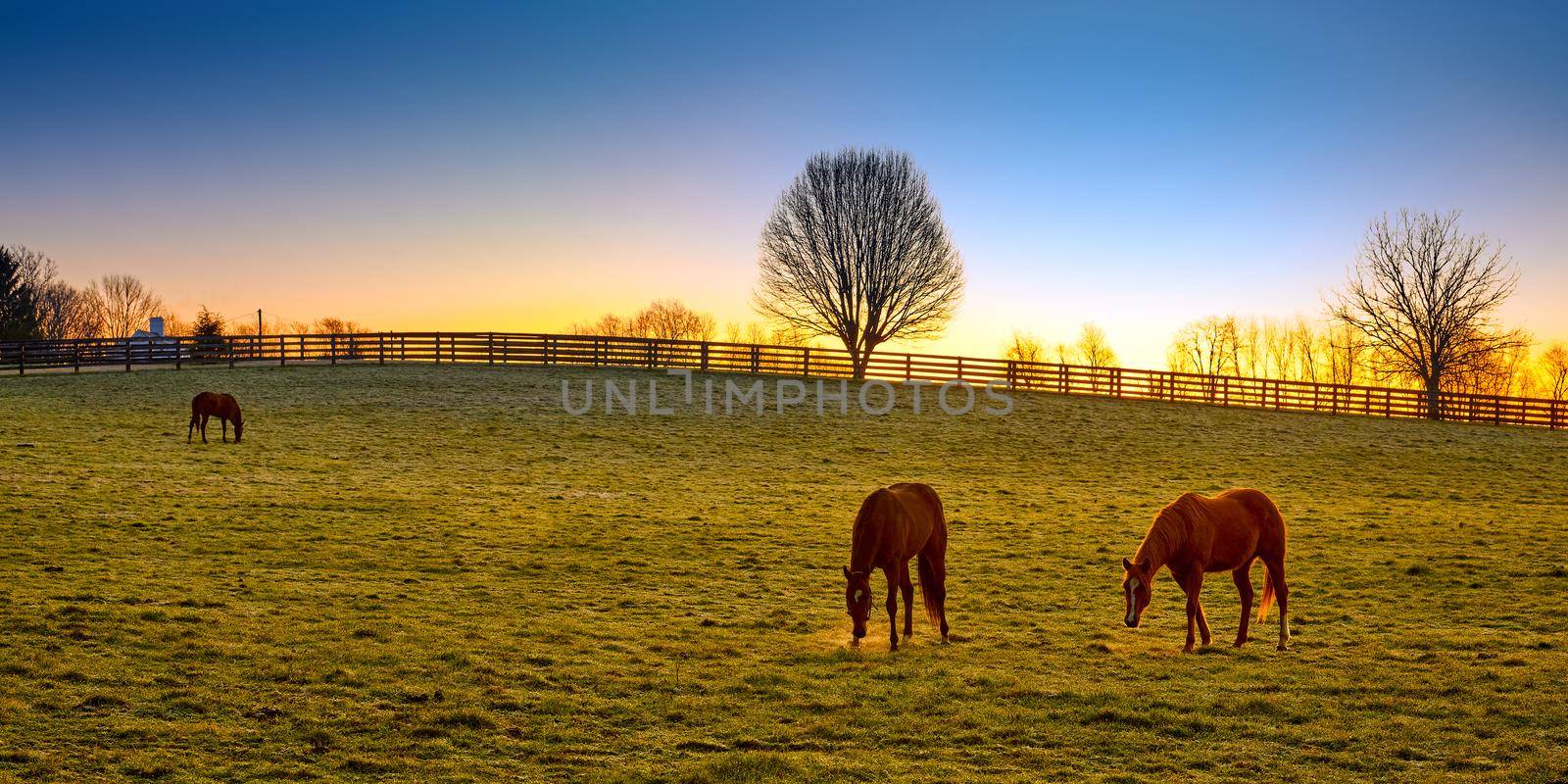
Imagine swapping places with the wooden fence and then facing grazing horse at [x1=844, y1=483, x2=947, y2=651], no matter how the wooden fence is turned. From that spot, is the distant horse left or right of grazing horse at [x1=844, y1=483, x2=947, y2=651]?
right

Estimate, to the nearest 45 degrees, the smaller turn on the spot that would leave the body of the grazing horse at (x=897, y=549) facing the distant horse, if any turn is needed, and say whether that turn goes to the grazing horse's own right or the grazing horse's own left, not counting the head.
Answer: approximately 90° to the grazing horse's own right

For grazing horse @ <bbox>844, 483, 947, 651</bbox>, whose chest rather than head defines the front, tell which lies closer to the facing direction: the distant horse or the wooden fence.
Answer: the distant horse

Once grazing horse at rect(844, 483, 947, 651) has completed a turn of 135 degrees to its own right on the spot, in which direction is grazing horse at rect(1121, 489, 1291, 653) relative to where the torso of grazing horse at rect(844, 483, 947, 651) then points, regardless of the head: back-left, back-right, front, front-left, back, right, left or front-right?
right

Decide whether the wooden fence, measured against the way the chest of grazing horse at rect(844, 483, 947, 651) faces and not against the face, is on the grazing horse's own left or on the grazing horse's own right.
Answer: on the grazing horse's own right

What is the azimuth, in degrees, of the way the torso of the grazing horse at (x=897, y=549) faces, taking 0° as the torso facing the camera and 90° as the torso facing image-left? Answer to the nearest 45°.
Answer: approximately 45°
